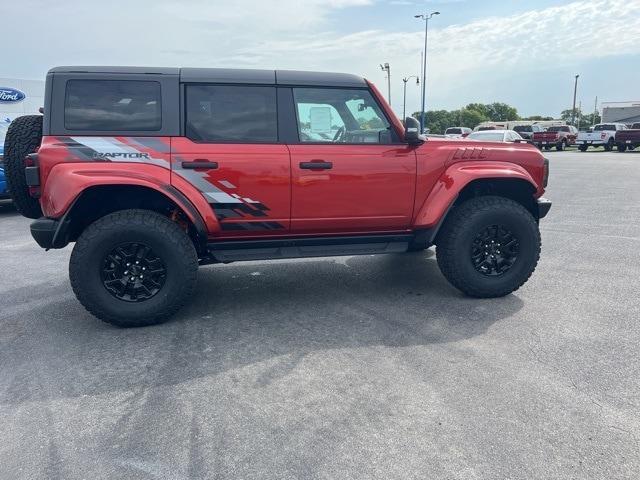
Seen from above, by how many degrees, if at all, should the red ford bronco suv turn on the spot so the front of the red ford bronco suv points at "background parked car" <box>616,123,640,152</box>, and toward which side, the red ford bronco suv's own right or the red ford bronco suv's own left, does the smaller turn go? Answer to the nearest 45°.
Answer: approximately 45° to the red ford bronco suv's own left

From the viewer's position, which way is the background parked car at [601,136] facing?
facing away from the viewer and to the right of the viewer

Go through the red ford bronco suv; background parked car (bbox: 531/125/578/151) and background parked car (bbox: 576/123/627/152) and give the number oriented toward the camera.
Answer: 0

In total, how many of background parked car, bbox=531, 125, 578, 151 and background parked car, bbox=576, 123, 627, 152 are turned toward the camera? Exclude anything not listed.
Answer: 0

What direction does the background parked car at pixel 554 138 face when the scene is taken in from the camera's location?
facing away from the viewer and to the right of the viewer

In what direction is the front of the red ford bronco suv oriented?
to the viewer's right

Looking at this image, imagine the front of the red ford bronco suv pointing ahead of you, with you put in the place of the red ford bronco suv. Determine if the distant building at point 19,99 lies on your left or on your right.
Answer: on your left

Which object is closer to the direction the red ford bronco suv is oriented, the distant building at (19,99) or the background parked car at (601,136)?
the background parked car

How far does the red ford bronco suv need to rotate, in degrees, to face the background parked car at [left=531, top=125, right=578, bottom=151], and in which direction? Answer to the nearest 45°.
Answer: approximately 45° to its left

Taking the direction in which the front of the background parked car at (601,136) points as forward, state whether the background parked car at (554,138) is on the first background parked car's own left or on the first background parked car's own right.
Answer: on the first background parked car's own left
